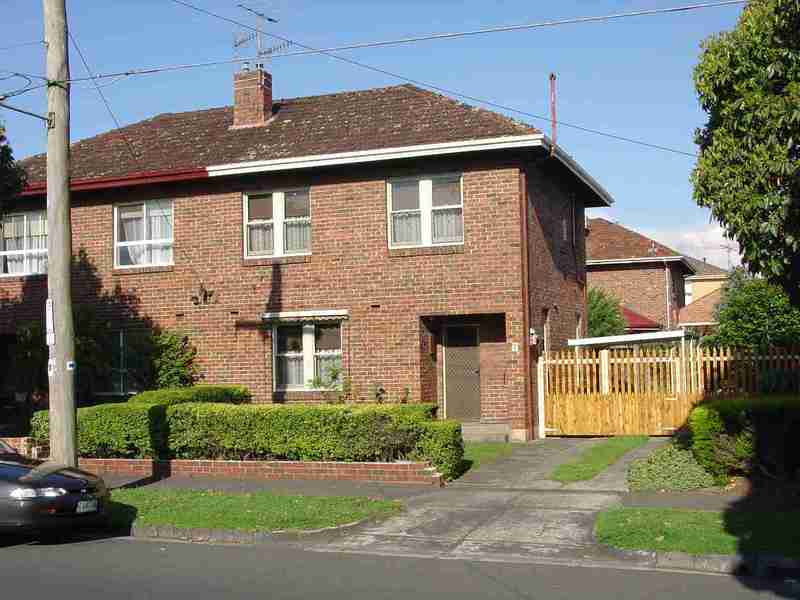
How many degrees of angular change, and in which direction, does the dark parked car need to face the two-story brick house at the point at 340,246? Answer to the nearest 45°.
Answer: approximately 90° to its left

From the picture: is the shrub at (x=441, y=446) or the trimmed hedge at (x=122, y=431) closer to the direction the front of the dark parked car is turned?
the shrub

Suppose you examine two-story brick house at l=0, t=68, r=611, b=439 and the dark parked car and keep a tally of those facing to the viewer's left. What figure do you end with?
0

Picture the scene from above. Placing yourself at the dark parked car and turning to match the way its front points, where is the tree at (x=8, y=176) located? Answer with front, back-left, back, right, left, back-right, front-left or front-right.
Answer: back-left

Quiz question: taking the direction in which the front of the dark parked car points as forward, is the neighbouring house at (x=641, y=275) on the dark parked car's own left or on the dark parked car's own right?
on the dark parked car's own left

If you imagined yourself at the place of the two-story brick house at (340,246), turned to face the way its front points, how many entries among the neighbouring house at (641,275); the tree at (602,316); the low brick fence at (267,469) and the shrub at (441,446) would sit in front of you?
2

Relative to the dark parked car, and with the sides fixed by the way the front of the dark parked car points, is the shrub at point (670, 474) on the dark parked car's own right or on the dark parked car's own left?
on the dark parked car's own left

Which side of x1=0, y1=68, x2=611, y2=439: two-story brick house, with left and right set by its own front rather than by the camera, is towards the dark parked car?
front

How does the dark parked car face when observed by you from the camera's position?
facing the viewer and to the right of the viewer

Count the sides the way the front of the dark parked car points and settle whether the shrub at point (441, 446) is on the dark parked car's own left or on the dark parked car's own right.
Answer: on the dark parked car's own left

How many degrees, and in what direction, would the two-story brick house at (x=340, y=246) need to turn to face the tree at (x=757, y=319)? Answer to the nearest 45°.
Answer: approximately 90° to its left

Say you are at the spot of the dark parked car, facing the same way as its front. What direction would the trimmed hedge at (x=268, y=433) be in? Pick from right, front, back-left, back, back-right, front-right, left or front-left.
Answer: left

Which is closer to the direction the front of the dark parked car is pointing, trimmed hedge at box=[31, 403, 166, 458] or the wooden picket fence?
the wooden picket fence

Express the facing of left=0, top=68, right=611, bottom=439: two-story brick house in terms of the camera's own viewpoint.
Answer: facing the viewer
